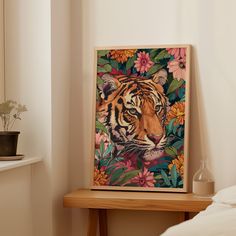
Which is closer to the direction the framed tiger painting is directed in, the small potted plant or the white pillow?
the white pillow

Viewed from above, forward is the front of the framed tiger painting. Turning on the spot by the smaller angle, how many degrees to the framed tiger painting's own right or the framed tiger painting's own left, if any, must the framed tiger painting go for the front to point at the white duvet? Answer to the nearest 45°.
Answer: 0° — it already faces it

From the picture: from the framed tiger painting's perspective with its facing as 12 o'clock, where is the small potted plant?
The small potted plant is roughly at 2 o'clock from the framed tiger painting.

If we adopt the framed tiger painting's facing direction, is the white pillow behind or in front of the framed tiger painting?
in front

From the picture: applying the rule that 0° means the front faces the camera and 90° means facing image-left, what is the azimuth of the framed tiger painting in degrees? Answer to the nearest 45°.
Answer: approximately 0°
